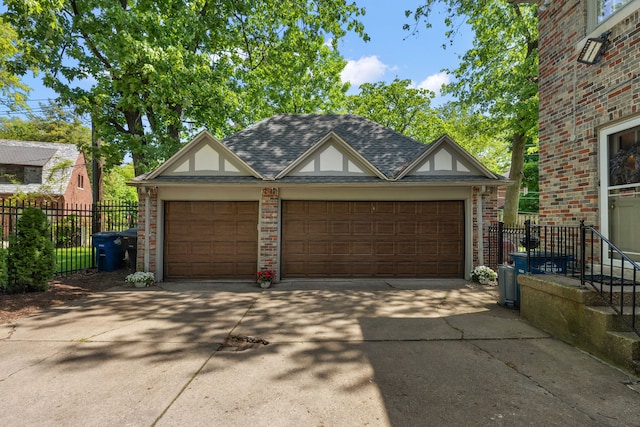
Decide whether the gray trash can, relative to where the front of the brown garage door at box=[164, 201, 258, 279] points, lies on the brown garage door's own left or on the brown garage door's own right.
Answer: on the brown garage door's own left

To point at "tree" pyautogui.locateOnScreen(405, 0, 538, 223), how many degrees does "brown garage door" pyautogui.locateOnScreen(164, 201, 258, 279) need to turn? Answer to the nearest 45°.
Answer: approximately 90° to its left

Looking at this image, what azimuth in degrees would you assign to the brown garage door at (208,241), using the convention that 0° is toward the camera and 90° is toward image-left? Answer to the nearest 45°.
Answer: approximately 0°

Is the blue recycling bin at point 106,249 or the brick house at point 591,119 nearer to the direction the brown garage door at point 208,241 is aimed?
the brick house

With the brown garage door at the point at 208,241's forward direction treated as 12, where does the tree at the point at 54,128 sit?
The tree is roughly at 5 o'clock from the brown garage door.

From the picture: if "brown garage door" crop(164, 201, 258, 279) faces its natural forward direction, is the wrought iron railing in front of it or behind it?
in front

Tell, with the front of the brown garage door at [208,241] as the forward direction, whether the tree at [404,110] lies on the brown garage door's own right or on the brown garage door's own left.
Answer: on the brown garage door's own left

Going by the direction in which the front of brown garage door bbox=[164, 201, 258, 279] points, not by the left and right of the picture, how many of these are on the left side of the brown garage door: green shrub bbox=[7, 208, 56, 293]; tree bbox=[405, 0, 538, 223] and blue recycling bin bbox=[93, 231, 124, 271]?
1

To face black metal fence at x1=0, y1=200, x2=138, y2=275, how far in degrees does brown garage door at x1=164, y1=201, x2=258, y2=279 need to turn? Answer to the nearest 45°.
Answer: approximately 135° to its right

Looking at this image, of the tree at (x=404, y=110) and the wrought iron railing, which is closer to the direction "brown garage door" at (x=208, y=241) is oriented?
the wrought iron railing

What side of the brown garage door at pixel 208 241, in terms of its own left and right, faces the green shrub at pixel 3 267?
right

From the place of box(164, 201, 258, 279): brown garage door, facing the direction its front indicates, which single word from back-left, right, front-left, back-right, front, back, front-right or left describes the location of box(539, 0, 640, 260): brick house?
front-left

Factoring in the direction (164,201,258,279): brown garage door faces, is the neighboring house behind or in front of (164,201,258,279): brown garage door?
behind
